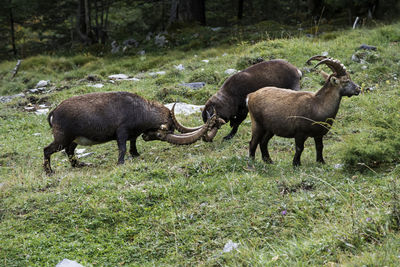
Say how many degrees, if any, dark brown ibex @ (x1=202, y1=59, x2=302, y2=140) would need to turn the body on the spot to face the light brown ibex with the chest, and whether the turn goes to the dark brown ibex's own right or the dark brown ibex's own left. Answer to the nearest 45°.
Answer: approximately 90° to the dark brown ibex's own left

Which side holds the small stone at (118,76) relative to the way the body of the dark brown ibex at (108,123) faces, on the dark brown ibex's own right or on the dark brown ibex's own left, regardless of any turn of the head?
on the dark brown ibex's own left

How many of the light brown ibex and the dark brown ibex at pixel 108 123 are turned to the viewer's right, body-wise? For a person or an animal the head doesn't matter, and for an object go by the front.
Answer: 2

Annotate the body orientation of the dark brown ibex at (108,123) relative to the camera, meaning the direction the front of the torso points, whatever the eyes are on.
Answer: to the viewer's right

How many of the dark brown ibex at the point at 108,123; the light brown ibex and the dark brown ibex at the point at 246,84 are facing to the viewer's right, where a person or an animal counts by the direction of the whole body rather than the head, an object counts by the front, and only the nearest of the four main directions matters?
2

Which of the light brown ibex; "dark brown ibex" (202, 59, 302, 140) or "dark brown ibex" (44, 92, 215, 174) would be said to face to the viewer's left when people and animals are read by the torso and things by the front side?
"dark brown ibex" (202, 59, 302, 140)

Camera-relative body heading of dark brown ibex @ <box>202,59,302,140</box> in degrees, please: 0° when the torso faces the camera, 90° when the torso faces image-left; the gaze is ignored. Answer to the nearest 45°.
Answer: approximately 90°

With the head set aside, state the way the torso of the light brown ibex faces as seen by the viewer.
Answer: to the viewer's right

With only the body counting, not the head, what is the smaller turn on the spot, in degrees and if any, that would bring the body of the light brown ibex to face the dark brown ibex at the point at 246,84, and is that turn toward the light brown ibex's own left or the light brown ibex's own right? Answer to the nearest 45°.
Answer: approximately 135° to the light brown ibex's own left

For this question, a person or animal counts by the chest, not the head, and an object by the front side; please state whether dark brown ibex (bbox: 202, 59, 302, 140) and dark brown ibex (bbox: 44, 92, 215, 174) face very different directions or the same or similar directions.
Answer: very different directions

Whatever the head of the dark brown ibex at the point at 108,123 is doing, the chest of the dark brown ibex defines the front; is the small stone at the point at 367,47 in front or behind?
in front

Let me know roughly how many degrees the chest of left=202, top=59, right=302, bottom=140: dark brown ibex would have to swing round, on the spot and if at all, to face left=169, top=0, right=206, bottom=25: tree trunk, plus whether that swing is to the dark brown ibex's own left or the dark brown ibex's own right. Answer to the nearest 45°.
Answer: approximately 90° to the dark brown ibex's own right

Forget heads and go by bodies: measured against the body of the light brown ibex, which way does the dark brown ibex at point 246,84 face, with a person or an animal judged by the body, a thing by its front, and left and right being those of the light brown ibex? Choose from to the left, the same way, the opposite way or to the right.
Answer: the opposite way

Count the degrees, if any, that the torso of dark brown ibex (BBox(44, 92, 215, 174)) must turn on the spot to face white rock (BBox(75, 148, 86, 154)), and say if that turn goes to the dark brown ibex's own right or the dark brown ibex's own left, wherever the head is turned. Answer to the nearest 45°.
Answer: approximately 135° to the dark brown ibex's own left

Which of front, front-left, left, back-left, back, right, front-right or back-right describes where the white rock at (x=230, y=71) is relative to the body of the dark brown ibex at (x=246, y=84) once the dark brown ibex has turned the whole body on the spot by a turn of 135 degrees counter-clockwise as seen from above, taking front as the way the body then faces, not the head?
back-left
